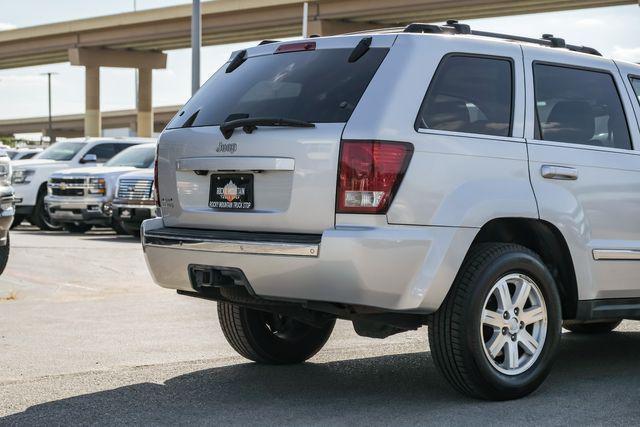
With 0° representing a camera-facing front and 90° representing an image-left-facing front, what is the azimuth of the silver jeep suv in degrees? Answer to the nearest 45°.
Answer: approximately 225°
